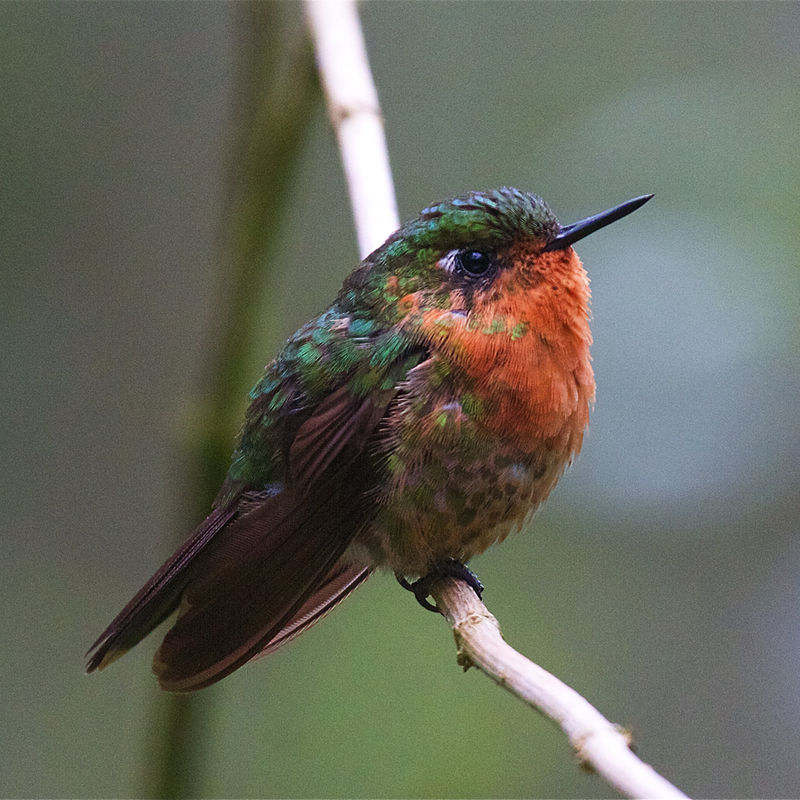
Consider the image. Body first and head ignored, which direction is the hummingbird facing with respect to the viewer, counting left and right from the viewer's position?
facing to the right of the viewer
